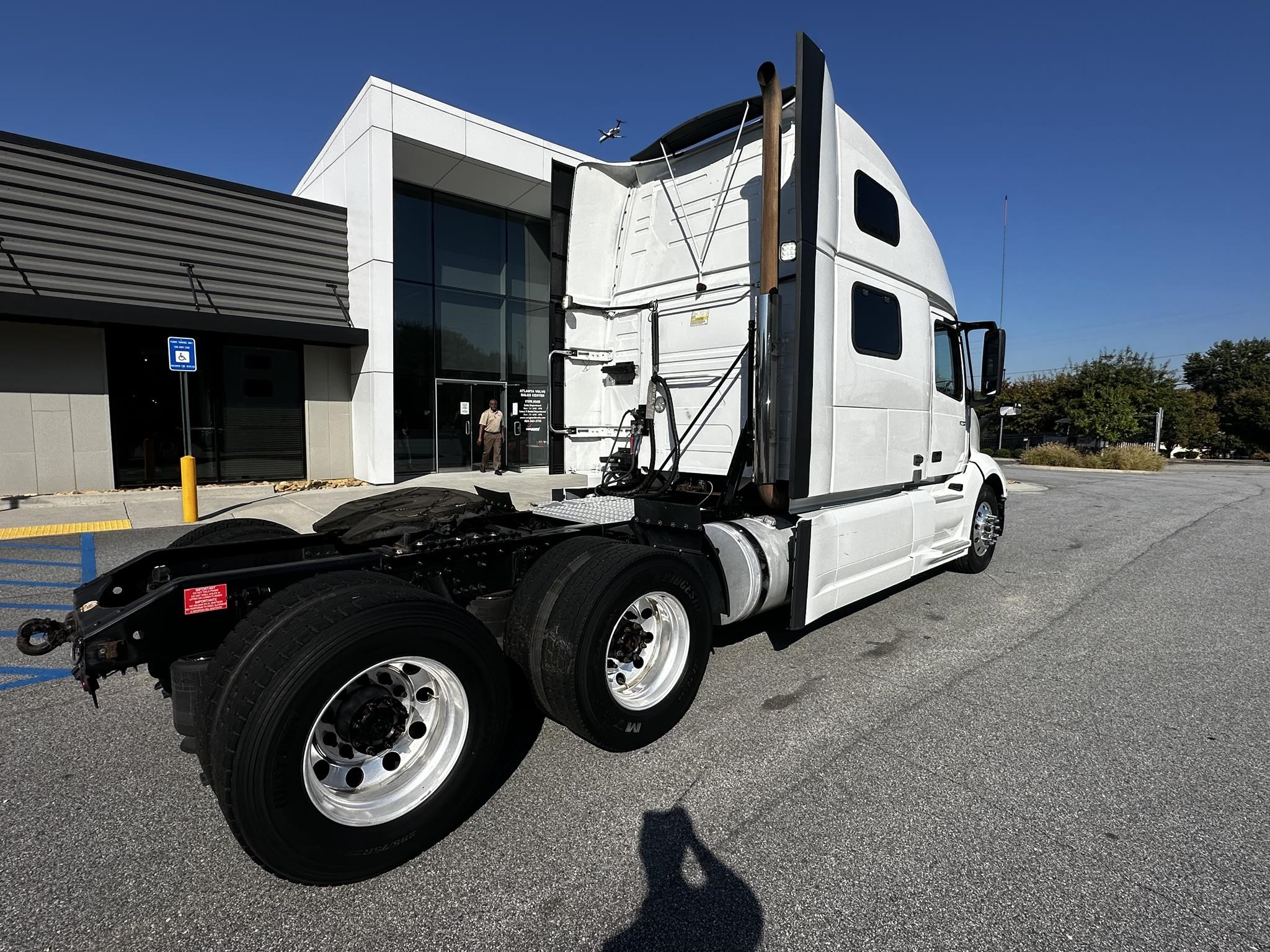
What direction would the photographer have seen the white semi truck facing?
facing away from the viewer and to the right of the viewer

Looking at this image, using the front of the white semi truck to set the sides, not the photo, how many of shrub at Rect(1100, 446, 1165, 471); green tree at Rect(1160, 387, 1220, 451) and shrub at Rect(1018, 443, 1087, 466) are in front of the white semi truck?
3

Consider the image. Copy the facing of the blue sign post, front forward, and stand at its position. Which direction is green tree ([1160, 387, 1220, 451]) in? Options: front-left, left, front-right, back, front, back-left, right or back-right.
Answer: left

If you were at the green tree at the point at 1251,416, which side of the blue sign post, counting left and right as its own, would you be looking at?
left

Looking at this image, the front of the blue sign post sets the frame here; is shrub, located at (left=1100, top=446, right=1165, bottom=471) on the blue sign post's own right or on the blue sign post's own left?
on the blue sign post's own left

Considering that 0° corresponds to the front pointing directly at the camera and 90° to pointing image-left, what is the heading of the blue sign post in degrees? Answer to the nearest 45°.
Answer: approximately 0°

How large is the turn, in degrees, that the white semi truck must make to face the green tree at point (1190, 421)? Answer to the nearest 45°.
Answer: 0° — it already faces it

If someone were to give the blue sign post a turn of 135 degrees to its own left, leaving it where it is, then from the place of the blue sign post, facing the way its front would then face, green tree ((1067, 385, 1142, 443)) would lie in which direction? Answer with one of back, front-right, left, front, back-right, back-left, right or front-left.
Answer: front-right

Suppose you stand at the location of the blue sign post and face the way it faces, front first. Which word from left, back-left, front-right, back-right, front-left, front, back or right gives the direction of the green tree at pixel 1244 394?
left

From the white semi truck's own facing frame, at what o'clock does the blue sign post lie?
The blue sign post is roughly at 9 o'clock from the white semi truck.

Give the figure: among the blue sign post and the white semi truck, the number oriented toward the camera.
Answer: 1

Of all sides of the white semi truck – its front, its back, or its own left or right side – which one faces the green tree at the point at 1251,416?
front
